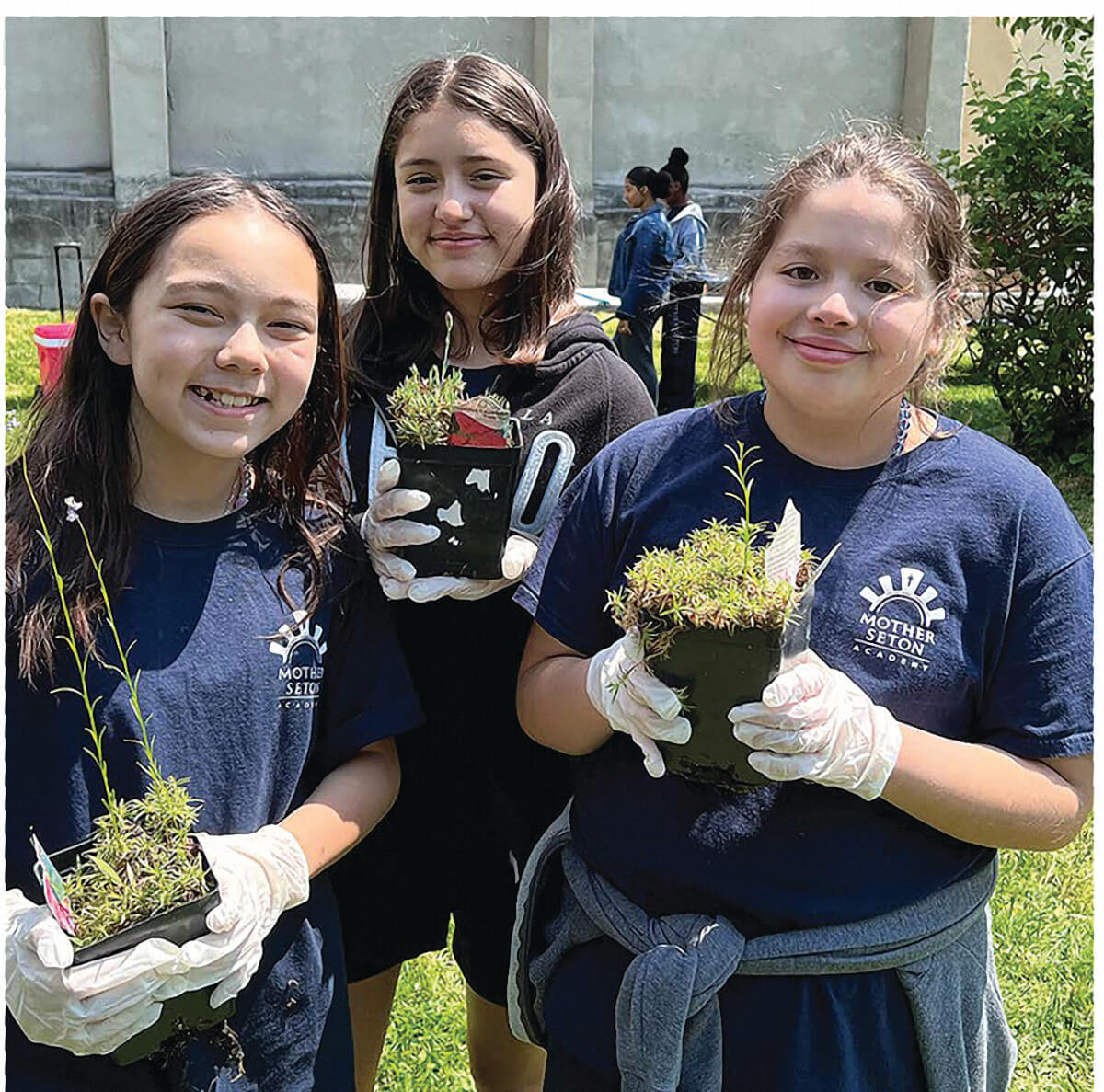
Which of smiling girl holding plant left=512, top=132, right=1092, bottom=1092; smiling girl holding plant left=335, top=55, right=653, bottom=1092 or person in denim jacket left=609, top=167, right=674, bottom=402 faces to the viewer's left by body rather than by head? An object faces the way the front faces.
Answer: the person in denim jacket

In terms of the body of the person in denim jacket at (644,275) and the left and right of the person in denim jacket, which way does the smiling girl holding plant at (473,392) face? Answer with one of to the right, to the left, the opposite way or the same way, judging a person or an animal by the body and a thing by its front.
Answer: to the left

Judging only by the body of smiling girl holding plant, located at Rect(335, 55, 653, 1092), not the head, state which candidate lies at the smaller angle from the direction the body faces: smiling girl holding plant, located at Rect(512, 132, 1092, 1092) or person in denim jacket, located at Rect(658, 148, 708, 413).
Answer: the smiling girl holding plant

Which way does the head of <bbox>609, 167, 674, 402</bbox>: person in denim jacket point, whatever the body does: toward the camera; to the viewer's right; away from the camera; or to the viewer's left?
to the viewer's left

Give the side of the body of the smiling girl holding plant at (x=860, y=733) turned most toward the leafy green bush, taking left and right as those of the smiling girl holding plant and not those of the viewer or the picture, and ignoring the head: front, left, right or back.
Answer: back

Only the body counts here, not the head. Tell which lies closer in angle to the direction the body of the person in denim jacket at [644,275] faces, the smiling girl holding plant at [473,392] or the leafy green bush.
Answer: the smiling girl holding plant

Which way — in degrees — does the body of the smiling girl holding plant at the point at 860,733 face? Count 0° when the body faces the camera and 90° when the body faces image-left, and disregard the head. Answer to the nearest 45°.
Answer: approximately 0°

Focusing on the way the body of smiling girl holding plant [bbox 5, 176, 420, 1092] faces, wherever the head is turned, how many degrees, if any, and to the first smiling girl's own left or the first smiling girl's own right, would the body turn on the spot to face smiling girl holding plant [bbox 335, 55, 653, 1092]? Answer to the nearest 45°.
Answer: approximately 135° to the first smiling girl's own left

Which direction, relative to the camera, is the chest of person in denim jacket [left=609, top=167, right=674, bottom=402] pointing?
to the viewer's left

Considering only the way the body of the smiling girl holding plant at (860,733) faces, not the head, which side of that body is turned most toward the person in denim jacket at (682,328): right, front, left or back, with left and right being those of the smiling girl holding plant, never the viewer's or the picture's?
back

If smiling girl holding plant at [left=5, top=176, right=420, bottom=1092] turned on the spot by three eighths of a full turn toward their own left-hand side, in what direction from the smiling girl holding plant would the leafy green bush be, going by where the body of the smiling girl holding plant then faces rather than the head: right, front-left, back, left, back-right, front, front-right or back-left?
front

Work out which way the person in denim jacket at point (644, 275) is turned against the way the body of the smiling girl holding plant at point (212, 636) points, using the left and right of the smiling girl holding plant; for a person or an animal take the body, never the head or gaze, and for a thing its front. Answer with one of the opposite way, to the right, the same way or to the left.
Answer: to the right
